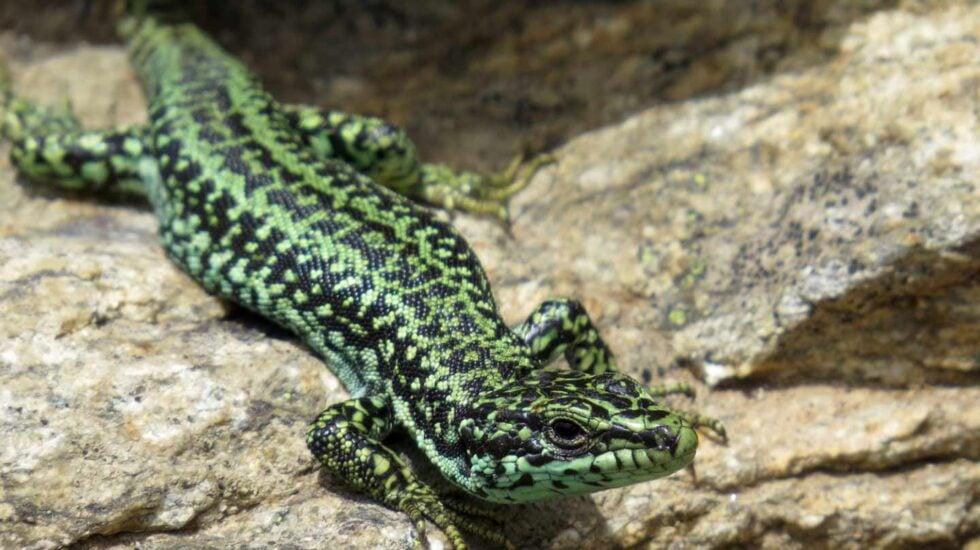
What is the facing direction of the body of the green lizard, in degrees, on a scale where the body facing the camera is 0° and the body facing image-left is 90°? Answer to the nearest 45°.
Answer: approximately 315°
